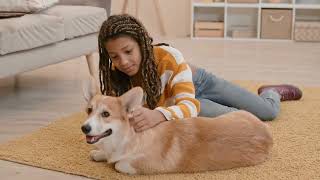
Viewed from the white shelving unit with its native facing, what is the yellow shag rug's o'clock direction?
The yellow shag rug is roughly at 12 o'clock from the white shelving unit.

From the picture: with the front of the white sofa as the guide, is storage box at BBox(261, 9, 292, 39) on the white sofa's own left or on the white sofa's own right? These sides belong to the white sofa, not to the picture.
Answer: on the white sofa's own left

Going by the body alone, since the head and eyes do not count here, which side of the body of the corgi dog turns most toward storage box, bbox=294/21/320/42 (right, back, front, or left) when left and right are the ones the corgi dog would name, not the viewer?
right

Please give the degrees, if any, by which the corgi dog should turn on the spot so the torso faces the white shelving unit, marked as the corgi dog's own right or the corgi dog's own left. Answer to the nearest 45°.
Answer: approximately 90° to the corgi dog's own right

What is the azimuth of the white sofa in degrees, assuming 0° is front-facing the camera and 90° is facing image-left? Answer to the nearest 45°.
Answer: approximately 315°

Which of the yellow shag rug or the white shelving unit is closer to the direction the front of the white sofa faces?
the yellow shag rug

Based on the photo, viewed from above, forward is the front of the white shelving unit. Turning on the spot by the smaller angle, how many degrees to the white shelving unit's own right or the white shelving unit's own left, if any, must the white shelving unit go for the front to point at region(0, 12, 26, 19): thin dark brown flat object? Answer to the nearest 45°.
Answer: approximately 45° to the white shelving unit's own right

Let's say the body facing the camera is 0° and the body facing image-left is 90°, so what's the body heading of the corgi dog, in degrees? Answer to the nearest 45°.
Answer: approximately 90°
